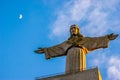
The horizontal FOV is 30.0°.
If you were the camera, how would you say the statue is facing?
facing the viewer and to the left of the viewer
